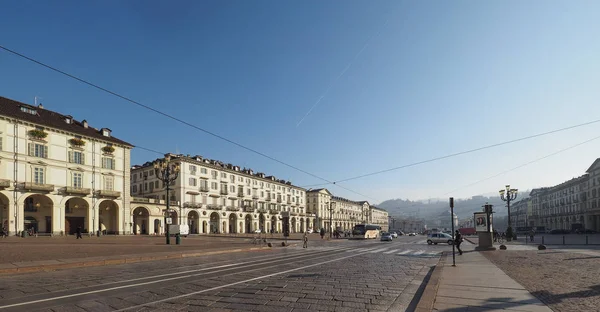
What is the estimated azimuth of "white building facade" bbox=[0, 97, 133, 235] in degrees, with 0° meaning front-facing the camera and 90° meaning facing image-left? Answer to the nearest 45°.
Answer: approximately 315°
